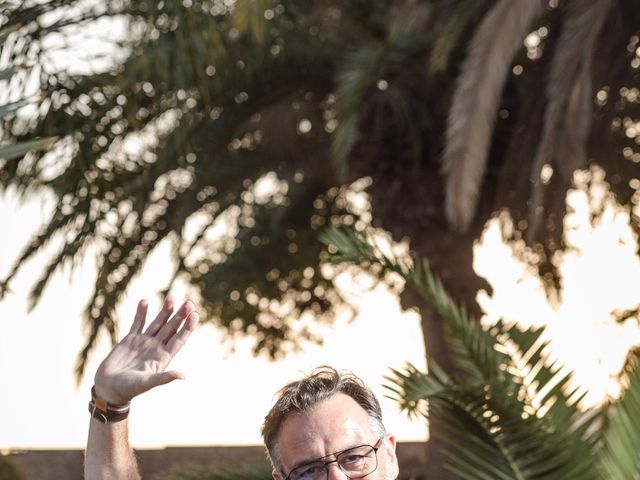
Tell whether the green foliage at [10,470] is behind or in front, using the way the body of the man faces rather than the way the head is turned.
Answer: behind

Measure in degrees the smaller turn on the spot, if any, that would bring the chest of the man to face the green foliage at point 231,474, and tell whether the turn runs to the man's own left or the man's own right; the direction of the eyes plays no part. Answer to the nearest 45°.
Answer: approximately 180°

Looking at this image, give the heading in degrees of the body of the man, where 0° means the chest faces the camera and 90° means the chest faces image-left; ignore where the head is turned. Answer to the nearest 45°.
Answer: approximately 0°
